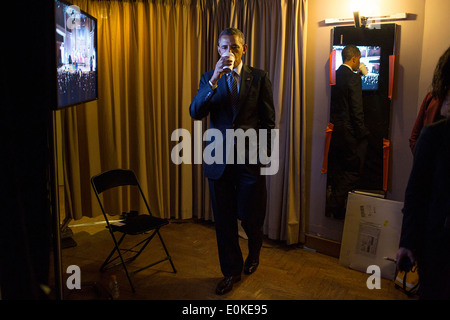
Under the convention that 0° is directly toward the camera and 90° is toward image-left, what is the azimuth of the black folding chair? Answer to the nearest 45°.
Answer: approximately 315°

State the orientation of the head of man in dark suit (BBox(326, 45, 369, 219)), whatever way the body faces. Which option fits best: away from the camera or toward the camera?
away from the camera

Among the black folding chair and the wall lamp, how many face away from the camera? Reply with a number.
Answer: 0

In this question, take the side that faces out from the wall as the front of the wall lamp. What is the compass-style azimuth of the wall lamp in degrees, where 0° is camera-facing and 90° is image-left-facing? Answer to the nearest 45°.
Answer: approximately 45°

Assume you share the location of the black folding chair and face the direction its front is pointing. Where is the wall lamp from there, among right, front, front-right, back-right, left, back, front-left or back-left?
front-left

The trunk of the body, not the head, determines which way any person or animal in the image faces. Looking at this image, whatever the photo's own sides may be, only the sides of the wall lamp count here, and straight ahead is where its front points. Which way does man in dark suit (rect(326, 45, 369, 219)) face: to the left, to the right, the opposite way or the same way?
the opposite way
